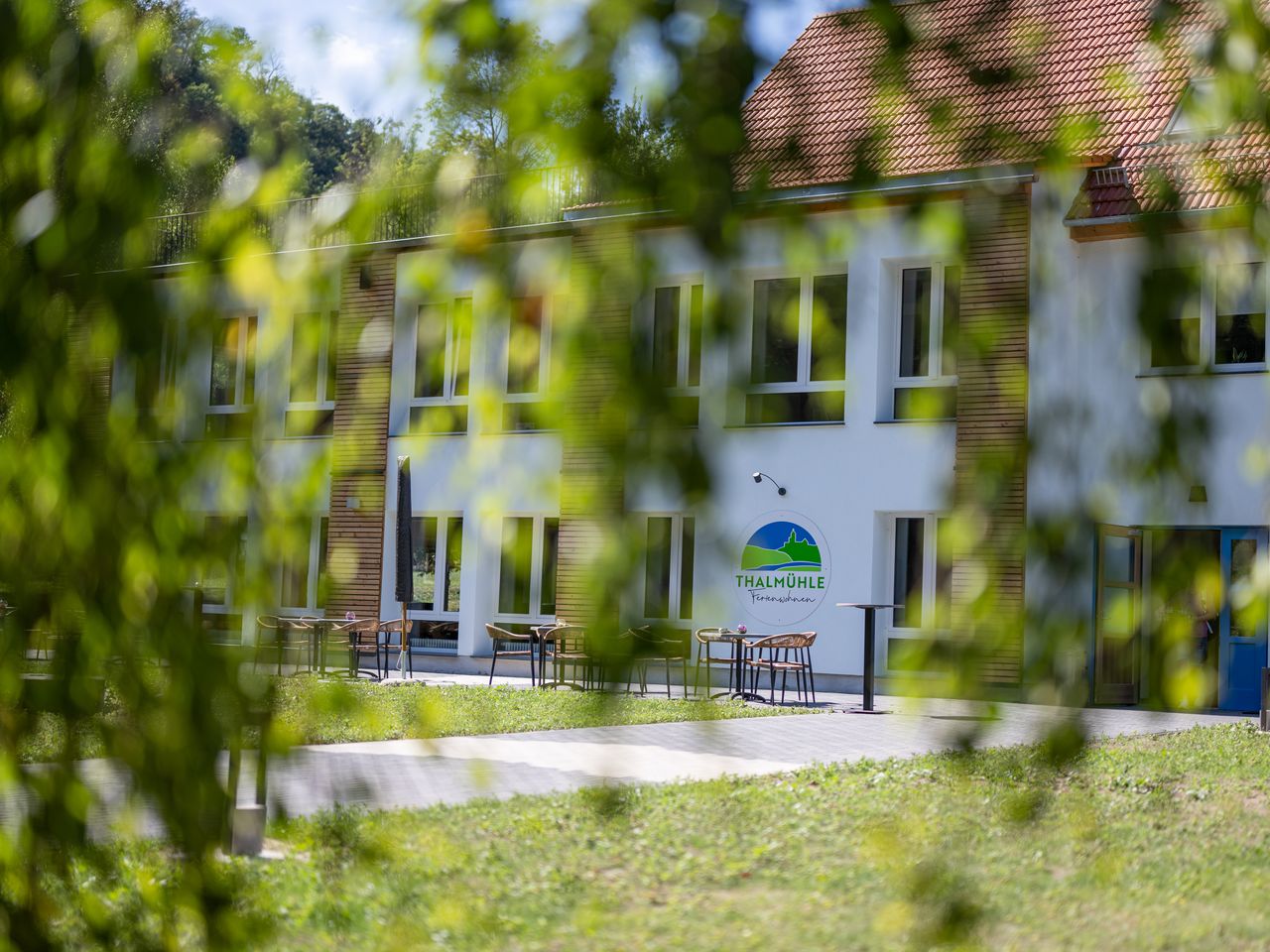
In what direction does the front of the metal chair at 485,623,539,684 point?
to the viewer's right
